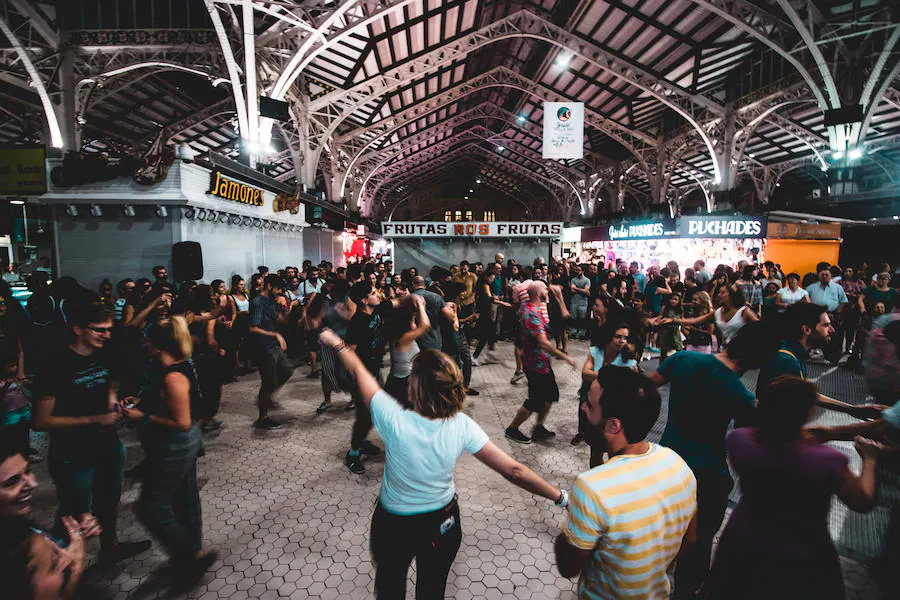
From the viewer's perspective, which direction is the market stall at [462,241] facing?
toward the camera

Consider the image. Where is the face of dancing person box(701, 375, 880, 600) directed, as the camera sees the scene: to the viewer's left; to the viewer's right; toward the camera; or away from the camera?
away from the camera

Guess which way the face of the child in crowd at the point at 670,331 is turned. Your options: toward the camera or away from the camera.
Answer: toward the camera

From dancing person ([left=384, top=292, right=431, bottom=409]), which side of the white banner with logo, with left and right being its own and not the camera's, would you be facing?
front

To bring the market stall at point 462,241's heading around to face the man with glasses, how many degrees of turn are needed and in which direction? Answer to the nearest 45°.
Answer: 0° — it already faces them

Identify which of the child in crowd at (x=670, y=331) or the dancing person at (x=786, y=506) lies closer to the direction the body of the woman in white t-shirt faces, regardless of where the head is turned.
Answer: the child in crowd

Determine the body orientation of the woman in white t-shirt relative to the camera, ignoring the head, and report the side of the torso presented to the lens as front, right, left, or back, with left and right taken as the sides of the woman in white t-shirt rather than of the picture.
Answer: back

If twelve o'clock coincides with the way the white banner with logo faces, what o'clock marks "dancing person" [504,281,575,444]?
The dancing person is roughly at 12 o'clock from the white banner with logo.

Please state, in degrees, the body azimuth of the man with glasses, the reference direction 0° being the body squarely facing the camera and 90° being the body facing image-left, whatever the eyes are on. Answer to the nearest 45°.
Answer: approximately 315°

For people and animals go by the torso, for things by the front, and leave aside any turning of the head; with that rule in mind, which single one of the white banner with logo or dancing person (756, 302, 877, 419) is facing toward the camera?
the white banner with logo

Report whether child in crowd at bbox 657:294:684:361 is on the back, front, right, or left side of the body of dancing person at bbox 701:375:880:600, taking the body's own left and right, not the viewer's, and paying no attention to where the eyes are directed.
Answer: front

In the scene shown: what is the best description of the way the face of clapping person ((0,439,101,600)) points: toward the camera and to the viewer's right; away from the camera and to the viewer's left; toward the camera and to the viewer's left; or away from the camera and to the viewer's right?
toward the camera and to the viewer's right

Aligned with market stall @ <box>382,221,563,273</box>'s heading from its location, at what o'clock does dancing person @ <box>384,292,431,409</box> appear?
The dancing person is roughly at 12 o'clock from the market stall.
